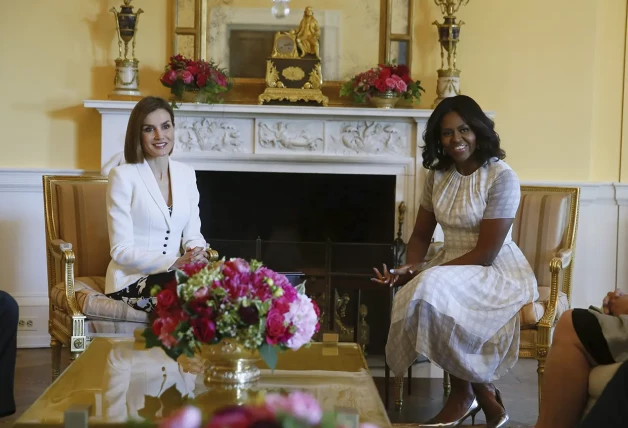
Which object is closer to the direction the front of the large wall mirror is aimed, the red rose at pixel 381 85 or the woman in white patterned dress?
the woman in white patterned dress

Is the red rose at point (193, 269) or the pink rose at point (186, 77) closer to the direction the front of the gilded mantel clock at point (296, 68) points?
the red rose

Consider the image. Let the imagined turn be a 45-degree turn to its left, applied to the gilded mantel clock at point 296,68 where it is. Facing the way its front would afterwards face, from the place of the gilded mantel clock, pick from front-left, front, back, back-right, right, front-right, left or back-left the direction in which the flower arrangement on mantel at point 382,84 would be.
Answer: front-left

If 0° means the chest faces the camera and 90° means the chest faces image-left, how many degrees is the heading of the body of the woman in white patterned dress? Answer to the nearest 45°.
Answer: approximately 45°

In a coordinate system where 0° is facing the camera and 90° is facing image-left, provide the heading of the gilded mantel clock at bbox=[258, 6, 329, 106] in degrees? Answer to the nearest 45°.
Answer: approximately 0°

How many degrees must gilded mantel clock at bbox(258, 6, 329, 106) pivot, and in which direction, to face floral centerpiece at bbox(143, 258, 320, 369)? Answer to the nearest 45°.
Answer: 0° — it already faces it

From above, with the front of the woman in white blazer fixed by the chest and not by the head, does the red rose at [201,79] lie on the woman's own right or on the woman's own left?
on the woman's own left
